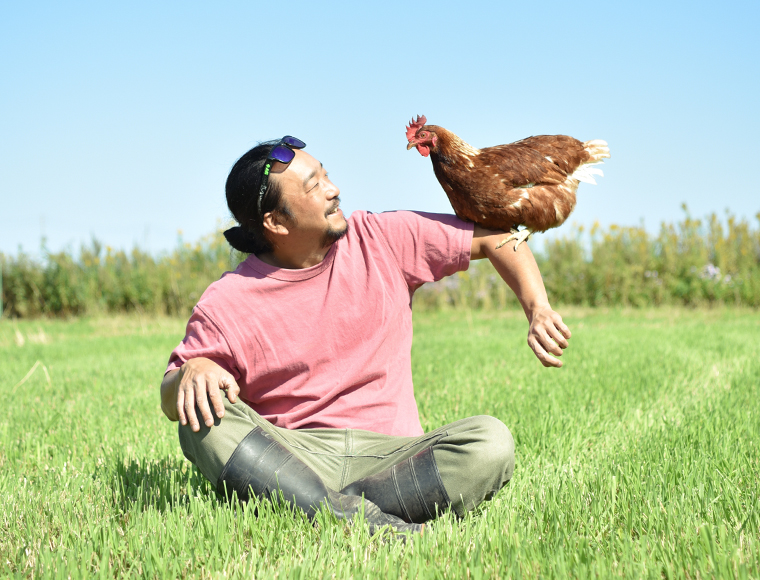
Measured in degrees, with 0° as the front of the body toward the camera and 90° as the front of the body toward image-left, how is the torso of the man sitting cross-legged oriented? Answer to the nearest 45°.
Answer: approximately 0°

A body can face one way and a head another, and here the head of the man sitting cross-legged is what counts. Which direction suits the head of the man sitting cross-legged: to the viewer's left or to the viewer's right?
to the viewer's right

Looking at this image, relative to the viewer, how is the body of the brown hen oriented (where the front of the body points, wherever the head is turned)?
to the viewer's left
